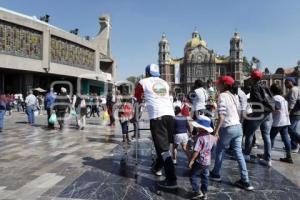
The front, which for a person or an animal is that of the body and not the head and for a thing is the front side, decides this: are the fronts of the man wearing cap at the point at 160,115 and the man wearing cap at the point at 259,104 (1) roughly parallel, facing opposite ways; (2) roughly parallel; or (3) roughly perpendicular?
roughly parallel

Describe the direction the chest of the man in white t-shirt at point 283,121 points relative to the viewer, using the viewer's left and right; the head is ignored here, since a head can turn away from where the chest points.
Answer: facing away from the viewer and to the left of the viewer

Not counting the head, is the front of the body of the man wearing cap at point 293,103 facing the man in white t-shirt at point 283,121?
no

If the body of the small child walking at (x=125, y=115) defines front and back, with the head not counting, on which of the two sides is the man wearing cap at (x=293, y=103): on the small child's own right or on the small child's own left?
on the small child's own right

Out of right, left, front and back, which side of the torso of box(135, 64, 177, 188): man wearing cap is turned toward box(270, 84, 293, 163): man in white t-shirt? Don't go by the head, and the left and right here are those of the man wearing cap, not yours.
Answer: right

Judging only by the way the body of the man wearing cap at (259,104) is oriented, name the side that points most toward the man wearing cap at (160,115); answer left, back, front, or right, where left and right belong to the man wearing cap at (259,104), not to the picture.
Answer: left

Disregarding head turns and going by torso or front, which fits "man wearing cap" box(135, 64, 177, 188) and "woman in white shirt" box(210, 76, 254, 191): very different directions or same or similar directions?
same or similar directions

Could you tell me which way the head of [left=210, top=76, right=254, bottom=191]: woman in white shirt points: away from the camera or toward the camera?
away from the camera

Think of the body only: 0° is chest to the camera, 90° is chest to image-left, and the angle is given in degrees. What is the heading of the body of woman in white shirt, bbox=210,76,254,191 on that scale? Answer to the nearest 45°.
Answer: approximately 135°

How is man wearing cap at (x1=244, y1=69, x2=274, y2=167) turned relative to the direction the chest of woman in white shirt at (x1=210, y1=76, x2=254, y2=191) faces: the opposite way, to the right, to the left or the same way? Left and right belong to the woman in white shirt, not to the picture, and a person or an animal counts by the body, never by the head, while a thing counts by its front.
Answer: the same way

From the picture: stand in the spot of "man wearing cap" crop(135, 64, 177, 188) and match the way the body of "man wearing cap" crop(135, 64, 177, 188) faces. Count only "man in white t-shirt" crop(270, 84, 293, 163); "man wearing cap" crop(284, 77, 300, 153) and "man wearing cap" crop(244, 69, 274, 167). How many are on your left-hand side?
0

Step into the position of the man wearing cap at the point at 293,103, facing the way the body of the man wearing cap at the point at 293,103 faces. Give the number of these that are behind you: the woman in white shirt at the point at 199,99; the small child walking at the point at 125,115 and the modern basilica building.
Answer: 0

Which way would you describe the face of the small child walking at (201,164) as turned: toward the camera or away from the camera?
away from the camera

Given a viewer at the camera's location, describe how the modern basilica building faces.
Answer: facing the viewer and to the right of the viewer
